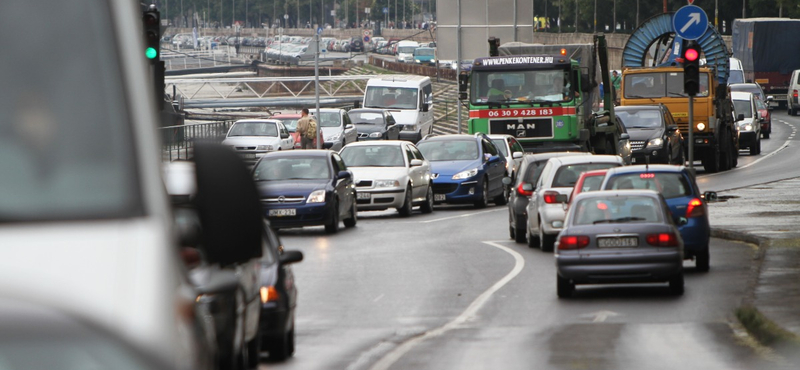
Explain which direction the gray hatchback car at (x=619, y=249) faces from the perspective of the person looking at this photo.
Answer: facing away from the viewer

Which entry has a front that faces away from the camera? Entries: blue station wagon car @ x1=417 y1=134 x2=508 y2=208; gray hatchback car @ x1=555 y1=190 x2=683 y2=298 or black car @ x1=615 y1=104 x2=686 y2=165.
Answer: the gray hatchback car

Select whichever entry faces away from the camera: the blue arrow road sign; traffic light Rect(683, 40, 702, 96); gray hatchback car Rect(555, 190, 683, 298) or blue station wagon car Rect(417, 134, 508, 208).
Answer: the gray hatchback car

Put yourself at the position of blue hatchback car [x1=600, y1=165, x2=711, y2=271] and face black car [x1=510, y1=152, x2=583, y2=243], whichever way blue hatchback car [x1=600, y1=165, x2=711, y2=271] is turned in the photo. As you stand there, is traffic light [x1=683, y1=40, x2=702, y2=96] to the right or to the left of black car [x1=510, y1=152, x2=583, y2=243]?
right

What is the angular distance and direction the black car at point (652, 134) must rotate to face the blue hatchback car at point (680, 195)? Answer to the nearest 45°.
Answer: approximately 45° to its left

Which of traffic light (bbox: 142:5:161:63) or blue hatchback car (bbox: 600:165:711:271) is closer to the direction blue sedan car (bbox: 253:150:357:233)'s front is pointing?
the traffic light

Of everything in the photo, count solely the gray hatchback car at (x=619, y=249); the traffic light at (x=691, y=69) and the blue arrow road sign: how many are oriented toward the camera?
2

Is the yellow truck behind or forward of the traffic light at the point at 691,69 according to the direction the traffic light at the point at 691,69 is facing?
behind

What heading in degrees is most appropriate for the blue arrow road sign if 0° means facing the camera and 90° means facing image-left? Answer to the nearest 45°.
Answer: approximately 0°

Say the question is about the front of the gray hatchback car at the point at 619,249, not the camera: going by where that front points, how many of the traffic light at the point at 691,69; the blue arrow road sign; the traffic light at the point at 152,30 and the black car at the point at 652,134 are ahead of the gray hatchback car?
3

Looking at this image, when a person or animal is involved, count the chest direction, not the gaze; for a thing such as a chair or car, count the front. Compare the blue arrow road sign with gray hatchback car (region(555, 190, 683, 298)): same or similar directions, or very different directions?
very different directions

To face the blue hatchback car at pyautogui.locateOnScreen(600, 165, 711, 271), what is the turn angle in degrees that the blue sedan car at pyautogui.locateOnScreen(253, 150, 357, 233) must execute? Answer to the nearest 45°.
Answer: approximately 90° to its left
